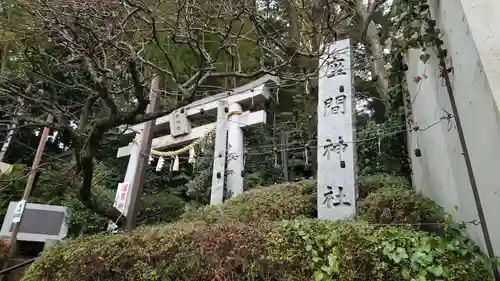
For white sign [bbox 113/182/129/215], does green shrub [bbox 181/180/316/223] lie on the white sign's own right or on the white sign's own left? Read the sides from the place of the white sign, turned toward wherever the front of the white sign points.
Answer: on the white sign's own left

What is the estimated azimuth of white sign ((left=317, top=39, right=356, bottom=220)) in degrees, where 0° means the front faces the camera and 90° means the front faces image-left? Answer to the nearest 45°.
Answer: approximately 0°

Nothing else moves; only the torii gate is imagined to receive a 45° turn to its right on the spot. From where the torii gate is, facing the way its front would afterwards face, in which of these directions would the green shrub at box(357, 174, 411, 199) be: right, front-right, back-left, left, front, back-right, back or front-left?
back-left
